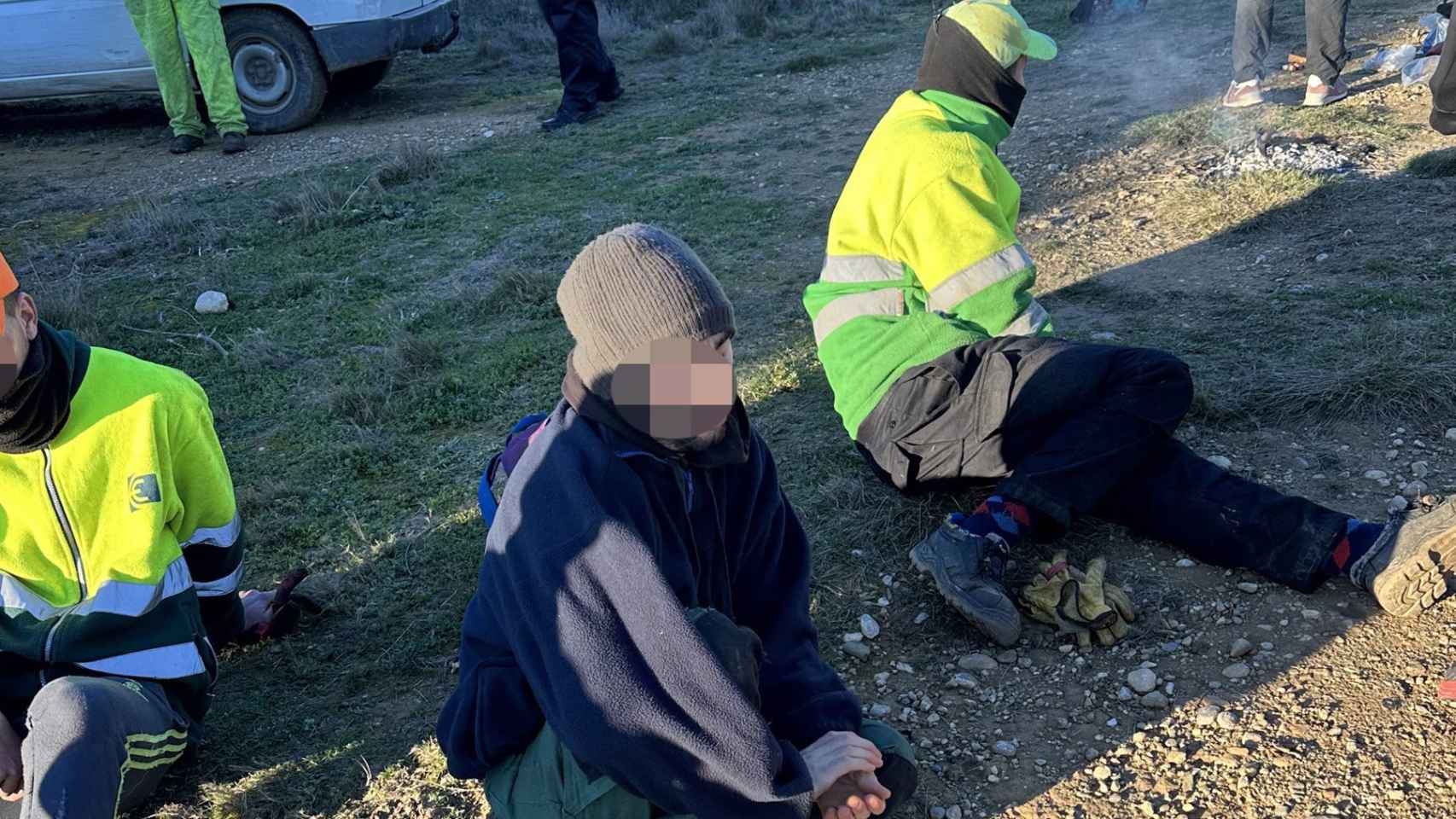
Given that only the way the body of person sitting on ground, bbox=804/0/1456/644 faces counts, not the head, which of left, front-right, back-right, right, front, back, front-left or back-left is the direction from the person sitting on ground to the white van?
back-left

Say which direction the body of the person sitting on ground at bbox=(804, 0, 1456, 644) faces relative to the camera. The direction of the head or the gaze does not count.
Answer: to the viewer's right

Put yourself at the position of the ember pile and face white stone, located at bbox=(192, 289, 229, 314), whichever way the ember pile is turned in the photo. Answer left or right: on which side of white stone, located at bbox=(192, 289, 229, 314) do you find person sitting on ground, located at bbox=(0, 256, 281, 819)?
left

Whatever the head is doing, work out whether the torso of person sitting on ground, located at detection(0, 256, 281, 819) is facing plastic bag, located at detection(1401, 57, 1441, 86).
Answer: no

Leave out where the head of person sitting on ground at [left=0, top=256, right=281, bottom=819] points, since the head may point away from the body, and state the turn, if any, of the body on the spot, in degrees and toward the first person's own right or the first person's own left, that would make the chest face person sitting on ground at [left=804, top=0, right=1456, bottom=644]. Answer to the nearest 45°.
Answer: approximately 135° to the first person's own left

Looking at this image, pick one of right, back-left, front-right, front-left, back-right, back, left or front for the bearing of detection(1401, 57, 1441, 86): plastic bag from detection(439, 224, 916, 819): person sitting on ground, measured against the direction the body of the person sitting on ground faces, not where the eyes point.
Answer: left

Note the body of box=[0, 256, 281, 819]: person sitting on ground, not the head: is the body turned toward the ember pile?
no

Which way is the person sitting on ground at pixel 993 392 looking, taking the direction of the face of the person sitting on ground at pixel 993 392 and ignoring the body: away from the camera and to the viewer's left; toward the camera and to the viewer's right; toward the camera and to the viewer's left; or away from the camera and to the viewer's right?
away from the camera and to the viewer's right

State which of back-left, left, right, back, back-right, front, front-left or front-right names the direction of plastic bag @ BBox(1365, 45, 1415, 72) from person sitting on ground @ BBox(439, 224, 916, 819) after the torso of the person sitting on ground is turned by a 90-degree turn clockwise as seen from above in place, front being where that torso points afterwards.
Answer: back

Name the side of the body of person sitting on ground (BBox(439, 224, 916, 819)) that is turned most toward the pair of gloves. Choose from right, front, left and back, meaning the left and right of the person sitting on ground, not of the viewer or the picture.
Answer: left

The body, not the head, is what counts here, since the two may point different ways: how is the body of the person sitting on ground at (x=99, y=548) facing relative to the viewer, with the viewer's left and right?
facing the viewer and to the left of the viewer

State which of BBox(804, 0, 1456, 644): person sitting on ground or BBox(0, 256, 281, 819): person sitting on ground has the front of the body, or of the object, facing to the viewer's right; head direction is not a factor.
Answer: BBox(804, 0, 1456, 644): person sitting on ground
